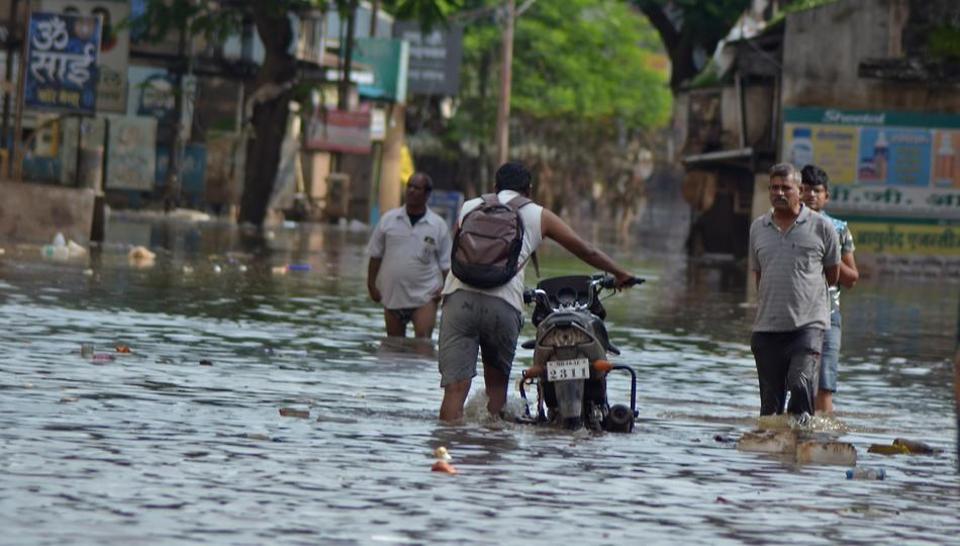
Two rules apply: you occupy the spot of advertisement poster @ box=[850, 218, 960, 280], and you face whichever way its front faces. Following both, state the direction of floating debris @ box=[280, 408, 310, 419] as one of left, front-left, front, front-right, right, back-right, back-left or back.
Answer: front

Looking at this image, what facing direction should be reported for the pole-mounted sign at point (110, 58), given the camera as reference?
facing the viewer

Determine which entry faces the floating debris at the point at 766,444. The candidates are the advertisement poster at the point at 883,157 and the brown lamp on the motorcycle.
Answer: the advertisement poster

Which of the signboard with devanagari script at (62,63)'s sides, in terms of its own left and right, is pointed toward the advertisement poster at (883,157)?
left

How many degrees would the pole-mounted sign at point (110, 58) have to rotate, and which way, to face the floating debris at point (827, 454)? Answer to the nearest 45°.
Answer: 0° — it already faces it

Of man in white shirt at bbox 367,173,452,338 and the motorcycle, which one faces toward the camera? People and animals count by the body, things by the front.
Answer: the man in white shirt

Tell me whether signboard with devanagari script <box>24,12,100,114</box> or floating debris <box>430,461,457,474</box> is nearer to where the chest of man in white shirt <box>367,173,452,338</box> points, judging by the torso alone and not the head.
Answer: the floating debris

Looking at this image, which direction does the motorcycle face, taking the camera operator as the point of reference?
facing away from the viewer

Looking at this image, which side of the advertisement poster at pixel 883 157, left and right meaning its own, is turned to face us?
front

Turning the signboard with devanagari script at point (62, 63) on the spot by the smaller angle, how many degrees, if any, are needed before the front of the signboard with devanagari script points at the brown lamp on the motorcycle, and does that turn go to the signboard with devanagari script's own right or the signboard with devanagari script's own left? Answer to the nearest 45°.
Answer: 0° — it already faces it

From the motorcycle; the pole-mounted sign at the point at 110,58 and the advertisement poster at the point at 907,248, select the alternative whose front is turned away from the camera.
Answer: the motorcycle

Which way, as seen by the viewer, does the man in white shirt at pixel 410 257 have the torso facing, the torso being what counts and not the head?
toward the camera

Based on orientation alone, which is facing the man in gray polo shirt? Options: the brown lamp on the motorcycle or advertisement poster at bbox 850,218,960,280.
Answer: the advertisement poster

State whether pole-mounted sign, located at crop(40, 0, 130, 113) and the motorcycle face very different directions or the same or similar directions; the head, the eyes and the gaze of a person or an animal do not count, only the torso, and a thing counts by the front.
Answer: very different directions

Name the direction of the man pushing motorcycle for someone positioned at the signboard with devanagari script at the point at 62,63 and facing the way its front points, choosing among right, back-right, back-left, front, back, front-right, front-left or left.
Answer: front
